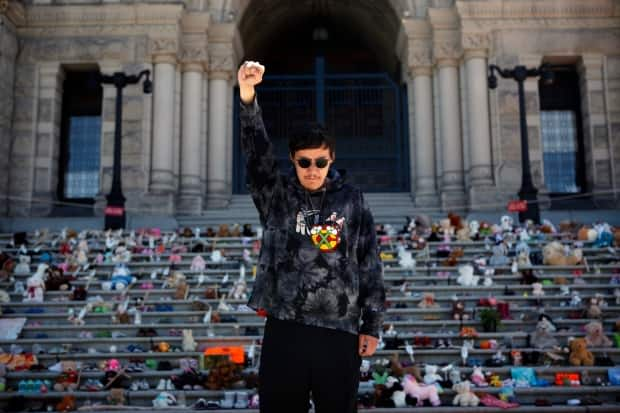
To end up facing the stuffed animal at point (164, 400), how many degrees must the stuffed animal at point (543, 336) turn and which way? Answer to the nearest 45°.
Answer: approximately 45° to its right

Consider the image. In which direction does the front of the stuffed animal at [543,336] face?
toward the camera

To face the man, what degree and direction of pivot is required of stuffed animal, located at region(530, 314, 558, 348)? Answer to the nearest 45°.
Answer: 0° — it already faces them

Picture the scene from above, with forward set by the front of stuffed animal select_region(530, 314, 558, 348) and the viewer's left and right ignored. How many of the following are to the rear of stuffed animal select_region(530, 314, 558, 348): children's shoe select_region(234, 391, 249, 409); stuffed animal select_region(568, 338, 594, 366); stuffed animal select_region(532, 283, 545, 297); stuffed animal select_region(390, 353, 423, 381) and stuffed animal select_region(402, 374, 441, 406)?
1

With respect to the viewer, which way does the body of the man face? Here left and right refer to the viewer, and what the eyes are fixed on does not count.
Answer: facing the viewer

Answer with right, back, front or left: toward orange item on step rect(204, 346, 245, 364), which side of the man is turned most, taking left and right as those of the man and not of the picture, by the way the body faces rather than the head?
back

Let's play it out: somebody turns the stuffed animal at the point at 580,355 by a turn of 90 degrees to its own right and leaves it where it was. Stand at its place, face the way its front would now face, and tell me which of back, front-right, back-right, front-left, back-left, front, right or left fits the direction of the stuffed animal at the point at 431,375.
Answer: front-left

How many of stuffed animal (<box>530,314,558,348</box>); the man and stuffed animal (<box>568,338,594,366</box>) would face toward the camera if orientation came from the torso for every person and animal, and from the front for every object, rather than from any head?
3

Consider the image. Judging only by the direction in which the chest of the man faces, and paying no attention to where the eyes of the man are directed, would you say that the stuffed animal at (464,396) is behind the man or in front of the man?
behind

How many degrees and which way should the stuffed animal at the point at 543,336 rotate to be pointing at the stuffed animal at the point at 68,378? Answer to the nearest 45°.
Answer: approximately 45° to its right

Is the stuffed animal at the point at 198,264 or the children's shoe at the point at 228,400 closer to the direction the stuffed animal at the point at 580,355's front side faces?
the children's shoe

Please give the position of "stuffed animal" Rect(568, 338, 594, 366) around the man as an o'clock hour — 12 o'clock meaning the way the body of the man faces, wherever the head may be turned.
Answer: The stuffed animal is roughly at 7 o'clock from the man.

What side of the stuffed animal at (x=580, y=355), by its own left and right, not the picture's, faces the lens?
front

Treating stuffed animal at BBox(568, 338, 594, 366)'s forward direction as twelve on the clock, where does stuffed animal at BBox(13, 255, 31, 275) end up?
stuffed animal at BBox(13, 255, 31, 275) is roughly at 3 o'clock from stuffed animal at BBox(568, 338, 594, 366).
